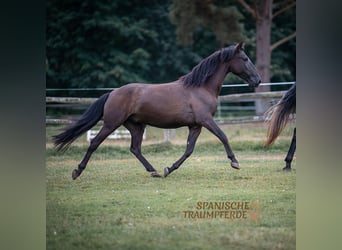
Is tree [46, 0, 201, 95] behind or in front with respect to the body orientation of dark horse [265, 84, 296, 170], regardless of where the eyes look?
behind

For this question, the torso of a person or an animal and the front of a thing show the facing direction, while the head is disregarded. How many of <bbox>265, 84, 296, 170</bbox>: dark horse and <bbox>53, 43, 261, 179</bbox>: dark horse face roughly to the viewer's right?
2

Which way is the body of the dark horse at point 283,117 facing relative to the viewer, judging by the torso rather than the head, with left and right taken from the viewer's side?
facing to the right of the viewer

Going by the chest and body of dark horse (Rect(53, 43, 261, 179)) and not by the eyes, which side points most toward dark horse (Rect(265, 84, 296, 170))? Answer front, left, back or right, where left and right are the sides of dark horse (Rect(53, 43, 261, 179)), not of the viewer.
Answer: front

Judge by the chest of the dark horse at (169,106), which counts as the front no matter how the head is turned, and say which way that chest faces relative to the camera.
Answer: to the viewer's right

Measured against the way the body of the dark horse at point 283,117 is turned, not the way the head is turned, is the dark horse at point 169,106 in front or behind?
behind
